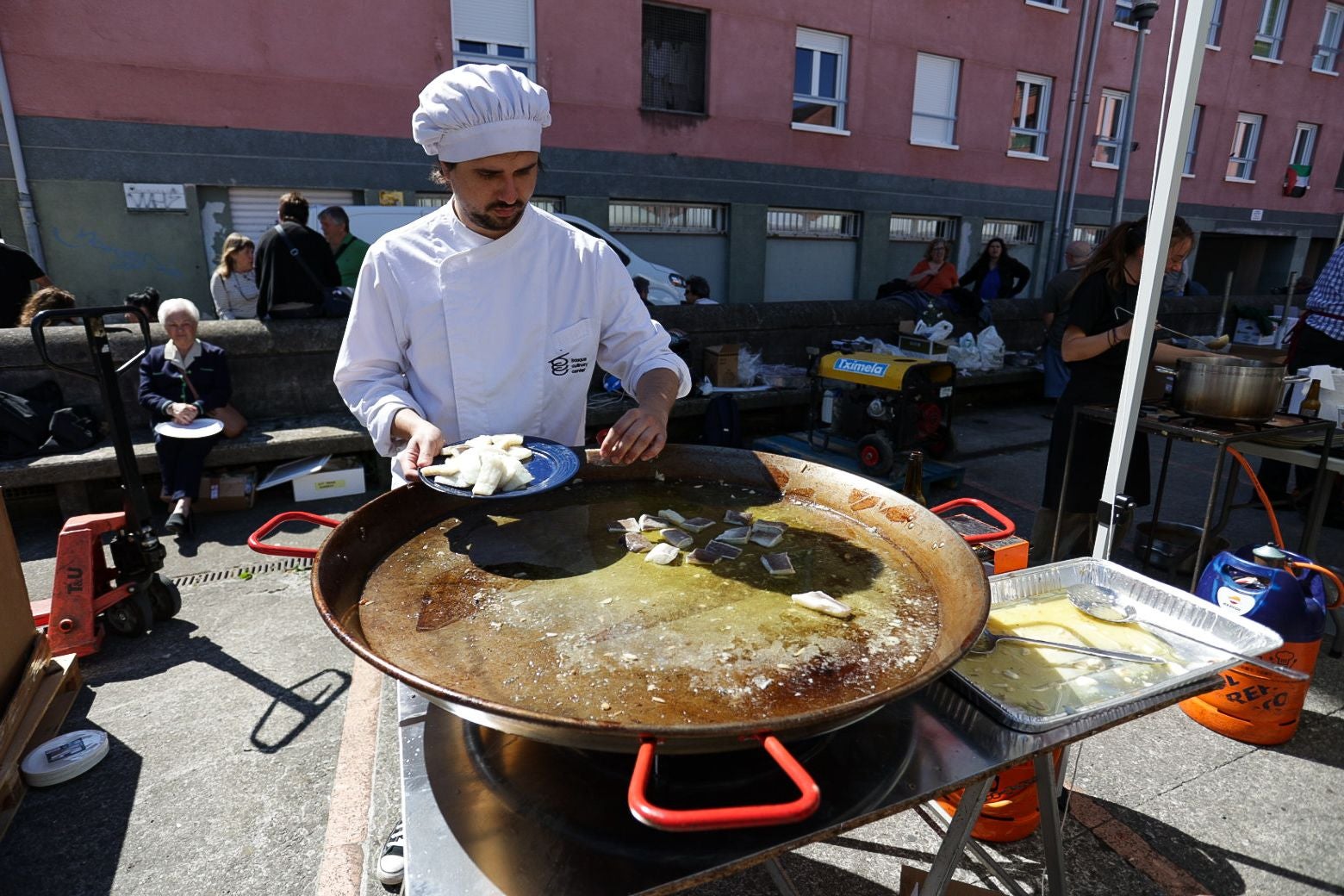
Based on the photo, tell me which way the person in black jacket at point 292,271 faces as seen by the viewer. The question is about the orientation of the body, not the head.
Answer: away from the camera

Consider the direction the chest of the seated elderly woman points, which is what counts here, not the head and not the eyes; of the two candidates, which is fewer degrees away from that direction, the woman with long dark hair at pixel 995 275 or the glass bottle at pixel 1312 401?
the glass bottle

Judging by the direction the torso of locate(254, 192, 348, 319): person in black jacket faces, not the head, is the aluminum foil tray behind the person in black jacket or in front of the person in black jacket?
behind

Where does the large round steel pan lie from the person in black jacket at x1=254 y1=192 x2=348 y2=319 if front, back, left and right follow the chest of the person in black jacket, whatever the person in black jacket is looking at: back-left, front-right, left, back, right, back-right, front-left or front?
back

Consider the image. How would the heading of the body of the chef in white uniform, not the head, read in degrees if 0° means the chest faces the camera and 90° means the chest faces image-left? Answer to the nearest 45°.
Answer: approximately 0°

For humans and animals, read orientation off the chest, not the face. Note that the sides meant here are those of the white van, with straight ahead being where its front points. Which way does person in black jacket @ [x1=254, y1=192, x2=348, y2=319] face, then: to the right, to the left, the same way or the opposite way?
to the left

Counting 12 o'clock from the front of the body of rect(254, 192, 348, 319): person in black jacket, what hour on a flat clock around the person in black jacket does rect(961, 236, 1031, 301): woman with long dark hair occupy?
The woman with long dark hair is roughly at 3 o'clock from the person in black jacket.

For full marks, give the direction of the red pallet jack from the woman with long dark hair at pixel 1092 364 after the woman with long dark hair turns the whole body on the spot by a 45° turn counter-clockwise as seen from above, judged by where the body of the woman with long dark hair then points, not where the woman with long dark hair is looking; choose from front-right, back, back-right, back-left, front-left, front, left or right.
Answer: back

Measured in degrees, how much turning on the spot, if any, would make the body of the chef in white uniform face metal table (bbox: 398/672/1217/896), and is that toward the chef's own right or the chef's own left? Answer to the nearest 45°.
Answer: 0° — they already face it

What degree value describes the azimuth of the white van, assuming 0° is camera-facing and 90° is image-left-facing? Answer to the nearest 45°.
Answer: approximately 270°

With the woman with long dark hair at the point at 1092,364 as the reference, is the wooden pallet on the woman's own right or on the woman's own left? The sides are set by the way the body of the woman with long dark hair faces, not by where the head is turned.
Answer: on the woman's own right

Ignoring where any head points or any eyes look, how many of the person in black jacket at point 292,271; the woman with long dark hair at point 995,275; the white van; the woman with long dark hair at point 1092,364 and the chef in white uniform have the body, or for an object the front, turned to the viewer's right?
2

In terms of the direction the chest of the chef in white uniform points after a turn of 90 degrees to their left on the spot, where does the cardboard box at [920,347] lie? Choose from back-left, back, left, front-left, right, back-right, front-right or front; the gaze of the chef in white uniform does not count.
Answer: front-left

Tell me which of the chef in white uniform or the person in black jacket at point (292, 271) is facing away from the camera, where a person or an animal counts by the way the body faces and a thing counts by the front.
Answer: the person in black jacket
